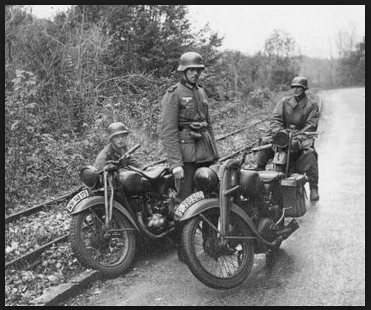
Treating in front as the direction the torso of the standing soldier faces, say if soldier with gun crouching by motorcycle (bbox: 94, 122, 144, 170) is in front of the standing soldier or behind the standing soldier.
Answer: behind

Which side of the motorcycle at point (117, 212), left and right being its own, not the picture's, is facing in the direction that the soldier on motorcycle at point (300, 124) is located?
back

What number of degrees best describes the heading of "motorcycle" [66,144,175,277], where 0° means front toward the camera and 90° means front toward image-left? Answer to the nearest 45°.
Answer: approximately 45°

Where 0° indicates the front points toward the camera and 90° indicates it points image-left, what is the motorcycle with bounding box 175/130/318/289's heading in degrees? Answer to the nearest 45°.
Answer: approximately 45°

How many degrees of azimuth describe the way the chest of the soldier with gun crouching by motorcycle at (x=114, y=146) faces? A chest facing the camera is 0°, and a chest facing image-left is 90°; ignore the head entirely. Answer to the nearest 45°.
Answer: approximately 0°

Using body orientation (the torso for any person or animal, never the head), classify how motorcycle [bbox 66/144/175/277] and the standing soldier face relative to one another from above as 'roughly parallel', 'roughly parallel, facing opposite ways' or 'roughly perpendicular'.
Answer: roughly perpendicular

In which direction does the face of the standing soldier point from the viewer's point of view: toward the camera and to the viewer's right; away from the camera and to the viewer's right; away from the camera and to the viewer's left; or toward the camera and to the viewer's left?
toward the camera and to the viewer's right

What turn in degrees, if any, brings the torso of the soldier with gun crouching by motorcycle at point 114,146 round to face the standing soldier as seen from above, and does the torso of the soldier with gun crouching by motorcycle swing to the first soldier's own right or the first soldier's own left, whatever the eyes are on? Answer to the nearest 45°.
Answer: approximately 45° to the first soldier's own left
